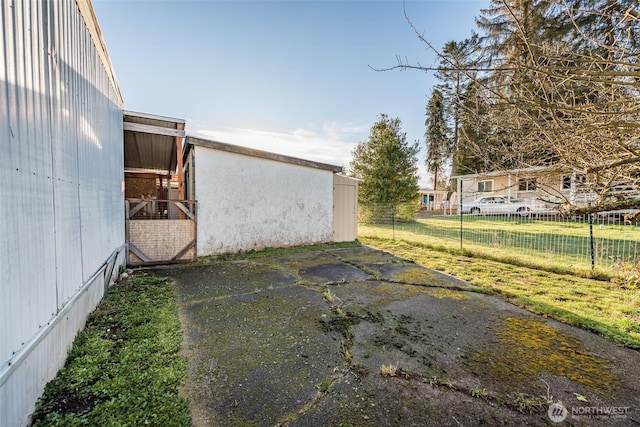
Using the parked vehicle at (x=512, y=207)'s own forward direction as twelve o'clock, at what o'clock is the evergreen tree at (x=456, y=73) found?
The evergreen tree is roughly at 3 o'clock from the parked vehicle.
